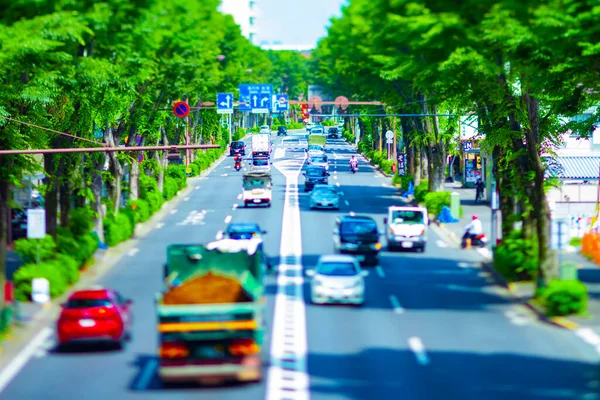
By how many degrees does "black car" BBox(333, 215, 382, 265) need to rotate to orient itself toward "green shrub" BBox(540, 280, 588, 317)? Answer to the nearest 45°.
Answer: approximately 45° to its left

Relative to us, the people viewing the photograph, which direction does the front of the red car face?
facing away from the viewer

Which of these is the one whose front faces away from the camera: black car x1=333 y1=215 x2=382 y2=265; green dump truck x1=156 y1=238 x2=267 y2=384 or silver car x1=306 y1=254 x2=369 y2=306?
the green dump truck

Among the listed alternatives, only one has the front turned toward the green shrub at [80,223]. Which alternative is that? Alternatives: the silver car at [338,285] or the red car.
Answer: the red car

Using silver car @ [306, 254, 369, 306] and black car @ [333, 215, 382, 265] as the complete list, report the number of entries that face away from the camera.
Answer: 0

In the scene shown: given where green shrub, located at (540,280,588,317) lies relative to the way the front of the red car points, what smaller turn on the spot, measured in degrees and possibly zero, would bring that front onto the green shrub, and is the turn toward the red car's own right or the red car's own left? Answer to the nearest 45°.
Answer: approximately 90° to the red car's own right

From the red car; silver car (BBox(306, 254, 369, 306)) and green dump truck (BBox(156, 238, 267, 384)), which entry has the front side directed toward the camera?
the silver car

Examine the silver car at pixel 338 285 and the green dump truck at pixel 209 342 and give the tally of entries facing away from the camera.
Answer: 1

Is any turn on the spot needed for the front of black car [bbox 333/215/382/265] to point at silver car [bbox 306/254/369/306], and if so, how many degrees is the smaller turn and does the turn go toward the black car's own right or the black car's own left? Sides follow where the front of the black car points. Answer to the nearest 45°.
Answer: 0° — it already faces it

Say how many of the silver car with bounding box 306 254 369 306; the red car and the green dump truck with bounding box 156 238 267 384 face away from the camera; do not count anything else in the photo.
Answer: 2

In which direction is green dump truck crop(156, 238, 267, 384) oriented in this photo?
away from the camera

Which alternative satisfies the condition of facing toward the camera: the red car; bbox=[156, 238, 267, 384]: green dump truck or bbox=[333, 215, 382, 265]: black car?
the black car

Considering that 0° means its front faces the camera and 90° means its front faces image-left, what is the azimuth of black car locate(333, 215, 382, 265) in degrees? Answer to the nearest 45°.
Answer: approximately 0°

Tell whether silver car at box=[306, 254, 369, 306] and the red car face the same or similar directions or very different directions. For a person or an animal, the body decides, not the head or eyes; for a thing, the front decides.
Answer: very different directions
